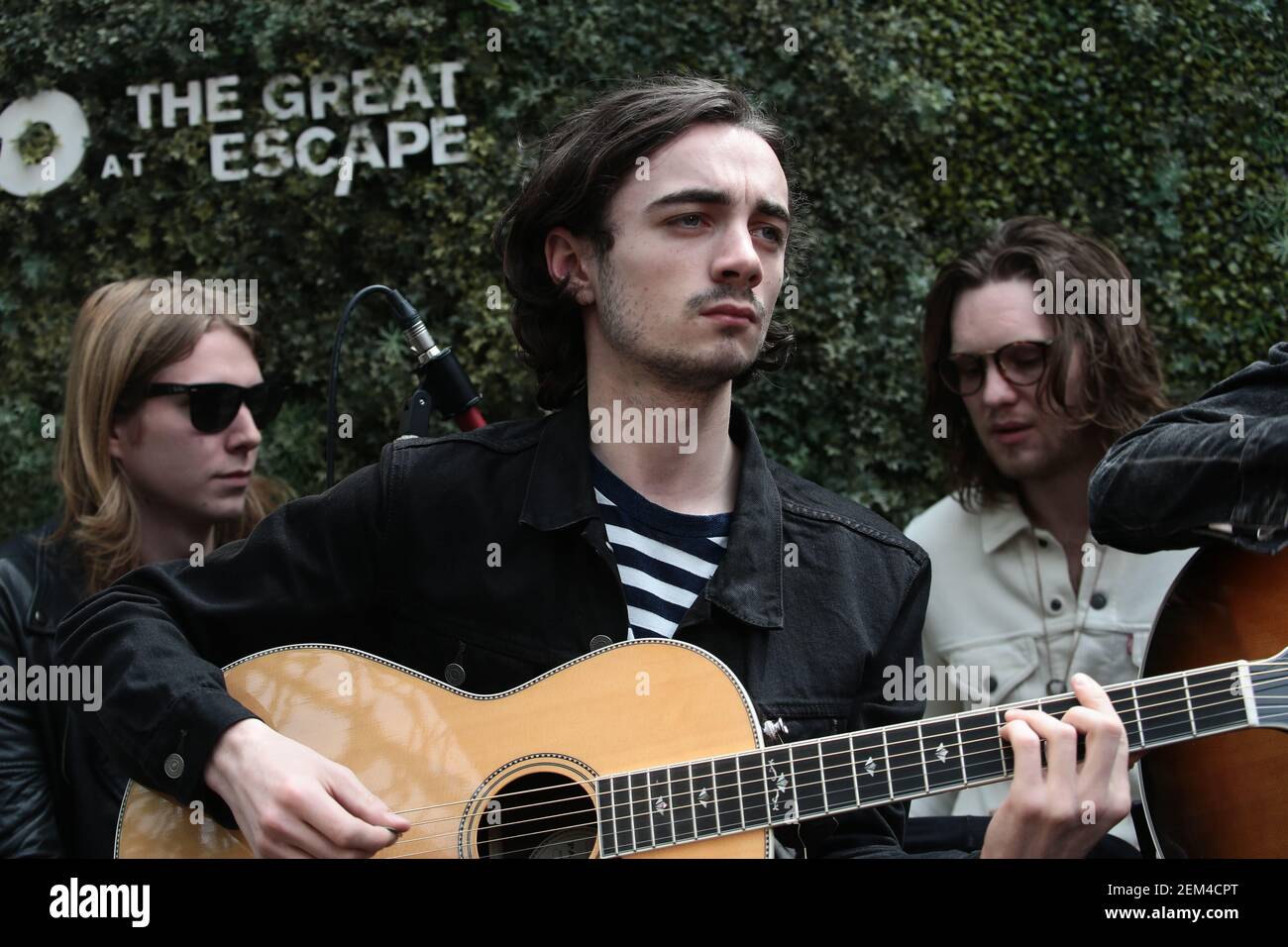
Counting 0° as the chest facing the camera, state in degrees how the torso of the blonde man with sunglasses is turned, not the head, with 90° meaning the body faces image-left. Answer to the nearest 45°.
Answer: approximately 315°

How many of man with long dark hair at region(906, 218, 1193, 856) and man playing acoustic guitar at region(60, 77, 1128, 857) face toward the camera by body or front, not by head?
2

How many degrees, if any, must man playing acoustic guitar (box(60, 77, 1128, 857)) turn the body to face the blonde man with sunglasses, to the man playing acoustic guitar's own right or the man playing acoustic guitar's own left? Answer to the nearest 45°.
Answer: approximately 135° to the man playing acoustic guitar's own right

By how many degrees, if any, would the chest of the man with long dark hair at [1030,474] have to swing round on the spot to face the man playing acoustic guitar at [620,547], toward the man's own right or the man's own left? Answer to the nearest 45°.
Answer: approximately 45° to the man's own right

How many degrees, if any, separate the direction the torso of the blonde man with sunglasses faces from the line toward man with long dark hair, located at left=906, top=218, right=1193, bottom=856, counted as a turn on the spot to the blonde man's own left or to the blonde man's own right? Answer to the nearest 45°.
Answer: approximately 45° to the blonde man's own left

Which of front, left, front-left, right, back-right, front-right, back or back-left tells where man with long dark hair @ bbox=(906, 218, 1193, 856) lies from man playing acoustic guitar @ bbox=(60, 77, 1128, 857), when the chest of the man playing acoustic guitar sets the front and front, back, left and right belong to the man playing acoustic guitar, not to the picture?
back-left

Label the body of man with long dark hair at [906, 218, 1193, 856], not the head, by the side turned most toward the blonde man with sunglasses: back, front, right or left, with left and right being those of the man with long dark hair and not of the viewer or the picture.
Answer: right
